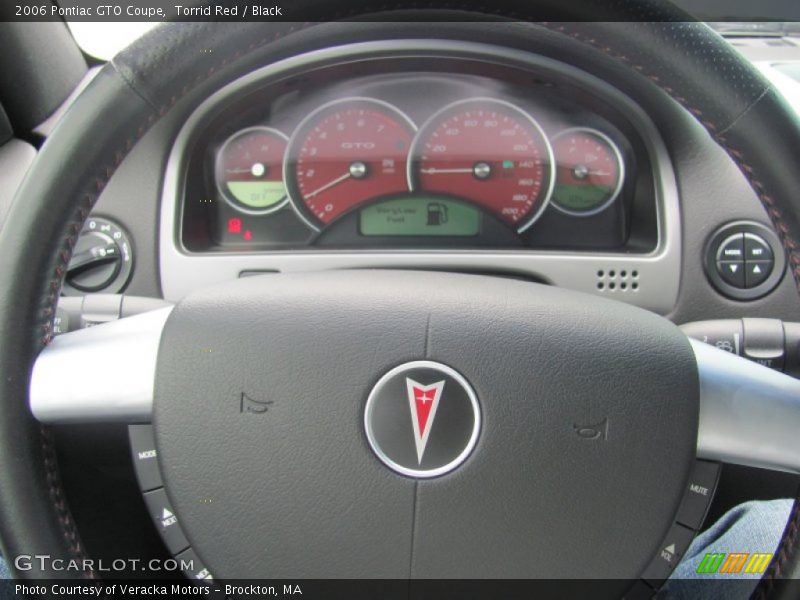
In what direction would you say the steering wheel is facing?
toward the camera
